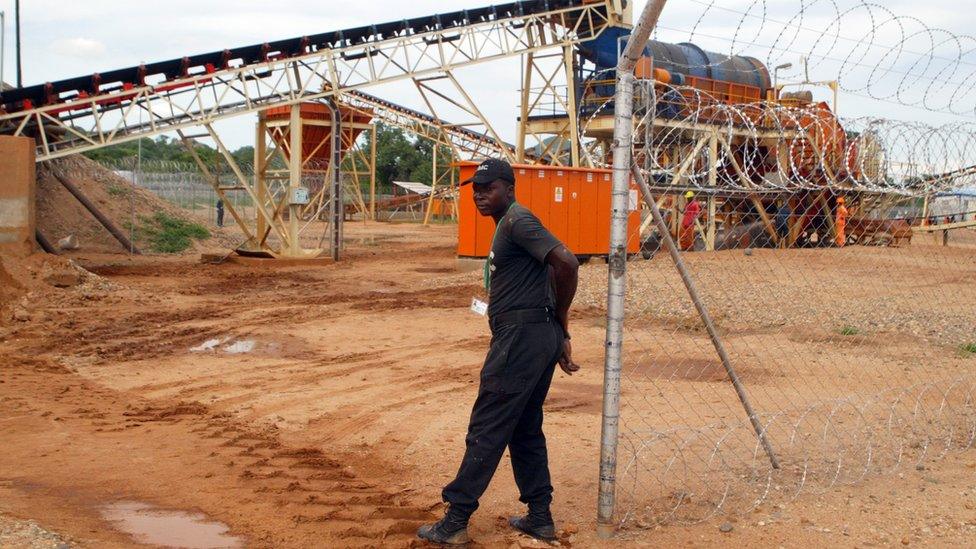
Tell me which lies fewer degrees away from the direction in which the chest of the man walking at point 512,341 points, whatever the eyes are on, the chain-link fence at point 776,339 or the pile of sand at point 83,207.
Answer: the pile of sand

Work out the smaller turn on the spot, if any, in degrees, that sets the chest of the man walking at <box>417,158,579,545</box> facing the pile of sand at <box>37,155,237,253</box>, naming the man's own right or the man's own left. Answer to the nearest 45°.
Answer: approximately 45° to the man's own right

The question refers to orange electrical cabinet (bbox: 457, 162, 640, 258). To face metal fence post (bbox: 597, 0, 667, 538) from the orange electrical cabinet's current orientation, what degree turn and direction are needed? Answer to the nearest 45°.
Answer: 0° — it already faces it

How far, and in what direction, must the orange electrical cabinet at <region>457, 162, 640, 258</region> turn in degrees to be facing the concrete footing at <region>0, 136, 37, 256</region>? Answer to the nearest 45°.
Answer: approximately 45° to its right

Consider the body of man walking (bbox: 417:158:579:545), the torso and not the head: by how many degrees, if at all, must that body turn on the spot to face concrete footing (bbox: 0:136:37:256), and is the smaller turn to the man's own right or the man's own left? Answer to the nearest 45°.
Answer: approximately 45° to the man's own right

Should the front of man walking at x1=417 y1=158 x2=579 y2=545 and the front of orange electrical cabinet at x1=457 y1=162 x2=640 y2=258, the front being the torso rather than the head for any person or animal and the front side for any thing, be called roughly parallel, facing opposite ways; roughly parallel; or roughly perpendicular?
roughly perpendicular

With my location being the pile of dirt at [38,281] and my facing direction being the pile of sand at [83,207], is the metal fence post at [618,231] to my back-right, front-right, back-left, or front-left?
back-right

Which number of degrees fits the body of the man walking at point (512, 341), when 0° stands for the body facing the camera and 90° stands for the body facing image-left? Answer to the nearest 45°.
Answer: approximately 90°

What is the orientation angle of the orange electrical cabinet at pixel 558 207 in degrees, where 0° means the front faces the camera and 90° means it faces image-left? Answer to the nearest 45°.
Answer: approximately 0°

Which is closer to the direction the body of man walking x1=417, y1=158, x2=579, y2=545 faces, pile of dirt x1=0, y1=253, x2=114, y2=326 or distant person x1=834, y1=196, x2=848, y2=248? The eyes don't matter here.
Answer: the pile of dirt

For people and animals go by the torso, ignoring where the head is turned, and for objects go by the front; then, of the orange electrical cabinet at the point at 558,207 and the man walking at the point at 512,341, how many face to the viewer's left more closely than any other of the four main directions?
1
